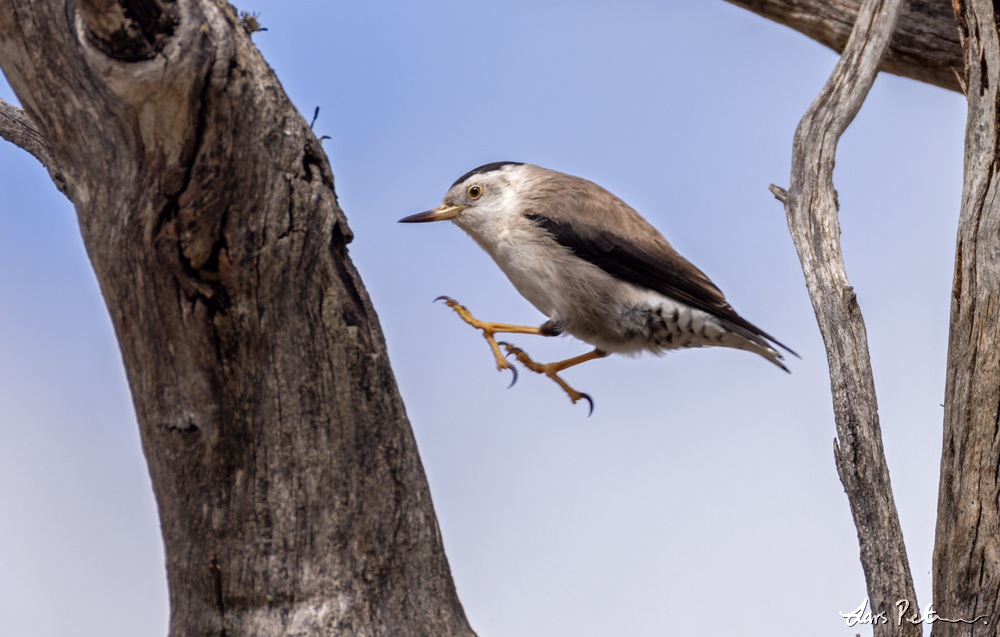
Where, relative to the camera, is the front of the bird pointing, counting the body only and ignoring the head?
to the viewer's left

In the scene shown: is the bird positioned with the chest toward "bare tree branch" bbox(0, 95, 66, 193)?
yes

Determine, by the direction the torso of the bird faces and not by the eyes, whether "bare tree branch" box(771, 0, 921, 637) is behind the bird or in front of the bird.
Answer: behind

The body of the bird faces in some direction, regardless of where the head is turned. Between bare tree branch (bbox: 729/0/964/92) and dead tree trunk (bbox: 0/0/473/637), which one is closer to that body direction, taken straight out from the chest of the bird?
the dead tree trunk

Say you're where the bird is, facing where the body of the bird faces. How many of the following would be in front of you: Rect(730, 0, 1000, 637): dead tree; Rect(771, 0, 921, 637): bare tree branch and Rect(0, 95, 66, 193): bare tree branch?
1

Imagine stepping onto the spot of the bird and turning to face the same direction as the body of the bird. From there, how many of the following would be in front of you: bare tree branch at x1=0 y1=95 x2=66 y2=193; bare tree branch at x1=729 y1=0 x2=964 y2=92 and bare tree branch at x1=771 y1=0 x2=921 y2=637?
1

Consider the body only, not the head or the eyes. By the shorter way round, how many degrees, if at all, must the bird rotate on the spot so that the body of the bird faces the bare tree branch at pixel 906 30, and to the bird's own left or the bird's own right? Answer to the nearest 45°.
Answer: approximately 135° to the bird's own right

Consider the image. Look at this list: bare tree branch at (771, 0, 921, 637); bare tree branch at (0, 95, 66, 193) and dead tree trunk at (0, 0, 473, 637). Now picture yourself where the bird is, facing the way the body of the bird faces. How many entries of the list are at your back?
1

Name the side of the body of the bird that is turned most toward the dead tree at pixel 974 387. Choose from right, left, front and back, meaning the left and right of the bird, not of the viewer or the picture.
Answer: back
